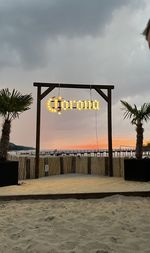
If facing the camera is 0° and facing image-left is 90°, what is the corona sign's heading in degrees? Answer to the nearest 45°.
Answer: approximately 0°

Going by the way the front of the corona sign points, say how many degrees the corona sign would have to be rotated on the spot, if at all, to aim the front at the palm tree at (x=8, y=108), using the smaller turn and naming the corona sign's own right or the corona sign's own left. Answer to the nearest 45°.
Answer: approximately 45° to the corona sign's own right

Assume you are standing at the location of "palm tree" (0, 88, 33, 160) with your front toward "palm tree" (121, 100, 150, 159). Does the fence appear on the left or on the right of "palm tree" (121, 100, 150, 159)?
left

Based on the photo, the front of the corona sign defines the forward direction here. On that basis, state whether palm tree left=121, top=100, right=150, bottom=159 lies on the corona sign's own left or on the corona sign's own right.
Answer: on the corona sign's own left
